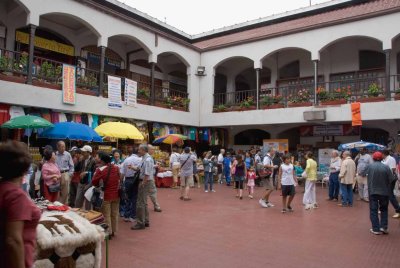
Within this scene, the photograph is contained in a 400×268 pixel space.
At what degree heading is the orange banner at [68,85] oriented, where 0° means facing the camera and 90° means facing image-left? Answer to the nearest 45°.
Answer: approximately 315°

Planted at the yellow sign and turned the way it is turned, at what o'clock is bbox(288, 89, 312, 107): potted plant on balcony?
The potted plant on balcony is roughly at 11 o'clock from the yellow sign.

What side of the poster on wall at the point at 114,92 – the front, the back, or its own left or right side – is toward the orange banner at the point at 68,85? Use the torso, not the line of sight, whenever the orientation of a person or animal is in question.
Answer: right

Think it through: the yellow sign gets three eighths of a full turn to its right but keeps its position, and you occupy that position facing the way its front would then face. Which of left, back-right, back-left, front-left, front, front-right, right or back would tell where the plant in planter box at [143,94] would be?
back

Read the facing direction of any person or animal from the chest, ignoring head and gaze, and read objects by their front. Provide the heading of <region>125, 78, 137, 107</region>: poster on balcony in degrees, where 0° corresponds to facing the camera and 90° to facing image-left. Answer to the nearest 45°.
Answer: approximately 315°

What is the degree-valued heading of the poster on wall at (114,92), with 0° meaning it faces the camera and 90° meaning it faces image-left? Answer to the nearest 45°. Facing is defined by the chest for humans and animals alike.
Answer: approximately 315°

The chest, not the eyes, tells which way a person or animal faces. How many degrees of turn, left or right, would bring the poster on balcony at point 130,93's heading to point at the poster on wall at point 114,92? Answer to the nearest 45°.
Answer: approximately 90° to its right

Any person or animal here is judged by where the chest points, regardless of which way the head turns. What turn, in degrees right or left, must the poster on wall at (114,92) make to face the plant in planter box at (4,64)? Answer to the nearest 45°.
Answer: approximately 90° to its right

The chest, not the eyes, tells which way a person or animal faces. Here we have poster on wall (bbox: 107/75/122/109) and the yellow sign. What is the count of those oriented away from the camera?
0

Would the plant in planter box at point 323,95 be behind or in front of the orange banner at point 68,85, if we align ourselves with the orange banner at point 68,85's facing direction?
in front

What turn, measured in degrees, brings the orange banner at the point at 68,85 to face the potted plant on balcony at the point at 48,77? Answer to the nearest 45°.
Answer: approximately 135° to its right
